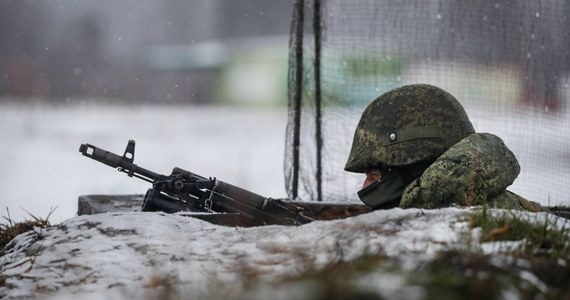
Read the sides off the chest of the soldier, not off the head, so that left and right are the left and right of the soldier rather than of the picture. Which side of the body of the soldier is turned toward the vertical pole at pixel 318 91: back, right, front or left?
right

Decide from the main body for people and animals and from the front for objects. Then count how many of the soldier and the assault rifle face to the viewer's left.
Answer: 2

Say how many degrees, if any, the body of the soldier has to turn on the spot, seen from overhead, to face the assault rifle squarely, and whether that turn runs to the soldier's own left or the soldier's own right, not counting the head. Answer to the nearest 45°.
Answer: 0° — they already face it

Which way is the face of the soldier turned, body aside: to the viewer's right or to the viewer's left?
to the viewer's left

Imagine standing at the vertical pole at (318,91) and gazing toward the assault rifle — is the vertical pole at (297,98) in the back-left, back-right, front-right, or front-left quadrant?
front-right

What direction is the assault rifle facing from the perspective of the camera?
to the viewer's left

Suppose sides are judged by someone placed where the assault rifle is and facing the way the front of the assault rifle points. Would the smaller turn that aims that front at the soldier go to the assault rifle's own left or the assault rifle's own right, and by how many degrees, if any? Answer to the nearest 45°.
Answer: approximately 180°

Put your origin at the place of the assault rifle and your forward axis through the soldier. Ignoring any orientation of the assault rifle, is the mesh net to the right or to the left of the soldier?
left

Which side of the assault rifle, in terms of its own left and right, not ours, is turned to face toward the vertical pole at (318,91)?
right

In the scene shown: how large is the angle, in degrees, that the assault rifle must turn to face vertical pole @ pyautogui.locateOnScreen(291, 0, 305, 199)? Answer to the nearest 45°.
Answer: approximately 90° to its right

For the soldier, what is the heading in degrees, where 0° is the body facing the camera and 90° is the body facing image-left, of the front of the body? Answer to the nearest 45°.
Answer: approximately 90°
